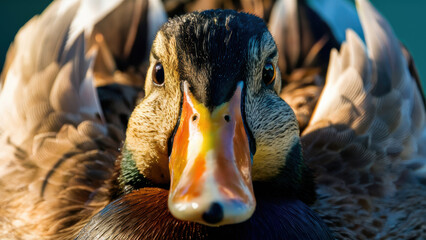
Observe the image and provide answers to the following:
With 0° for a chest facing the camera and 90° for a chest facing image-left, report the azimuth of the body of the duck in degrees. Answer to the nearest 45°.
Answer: approximately 0°
